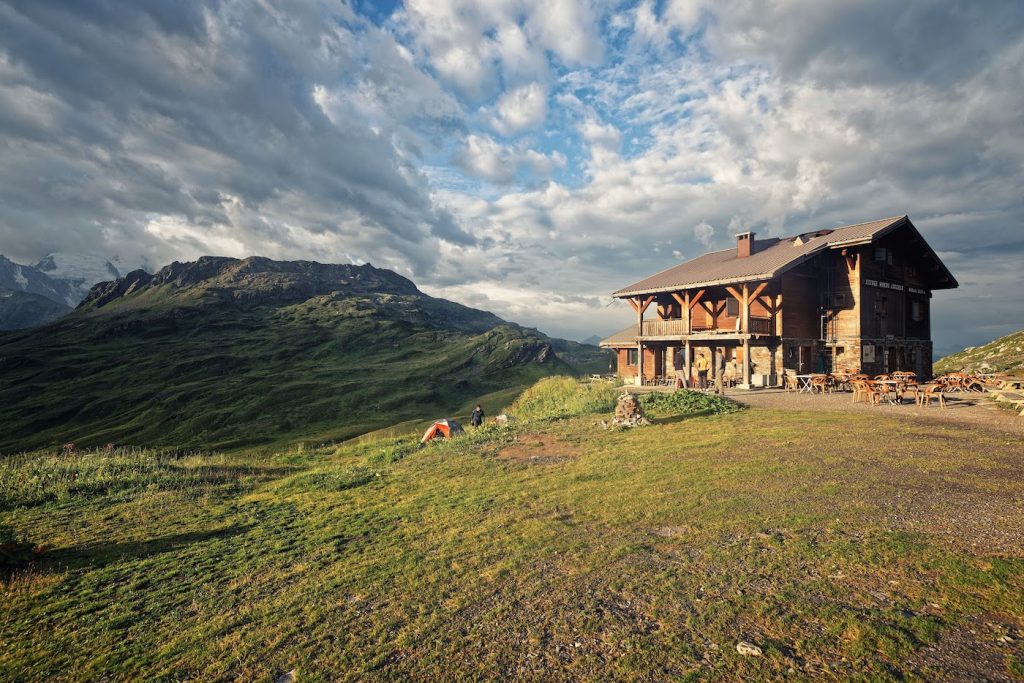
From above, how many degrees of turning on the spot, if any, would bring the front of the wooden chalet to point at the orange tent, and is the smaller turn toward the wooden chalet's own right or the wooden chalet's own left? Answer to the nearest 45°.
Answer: approximately 90° to the wooden chalet's own right

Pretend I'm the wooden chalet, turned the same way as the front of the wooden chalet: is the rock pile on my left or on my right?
on my right
